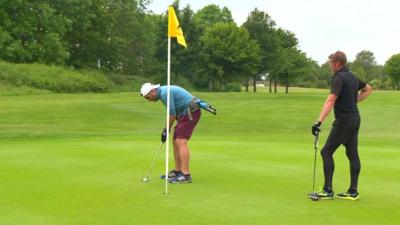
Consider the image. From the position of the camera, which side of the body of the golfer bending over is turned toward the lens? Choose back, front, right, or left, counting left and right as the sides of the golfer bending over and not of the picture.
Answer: left

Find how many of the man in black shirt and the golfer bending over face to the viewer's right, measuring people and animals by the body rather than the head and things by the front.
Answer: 0

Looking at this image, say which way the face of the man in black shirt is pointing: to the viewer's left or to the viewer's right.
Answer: to the viewer's left

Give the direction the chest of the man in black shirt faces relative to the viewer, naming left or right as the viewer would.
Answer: facing away from the viewer and to the left of the viewer

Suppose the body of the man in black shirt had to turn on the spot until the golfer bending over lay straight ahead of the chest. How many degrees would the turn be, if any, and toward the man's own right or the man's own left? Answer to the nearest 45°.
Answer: approximately 45° to the man's own left

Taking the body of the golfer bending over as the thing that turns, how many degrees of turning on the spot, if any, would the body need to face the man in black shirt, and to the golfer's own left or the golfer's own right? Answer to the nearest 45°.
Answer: approximately 135° to the golfer's own left
